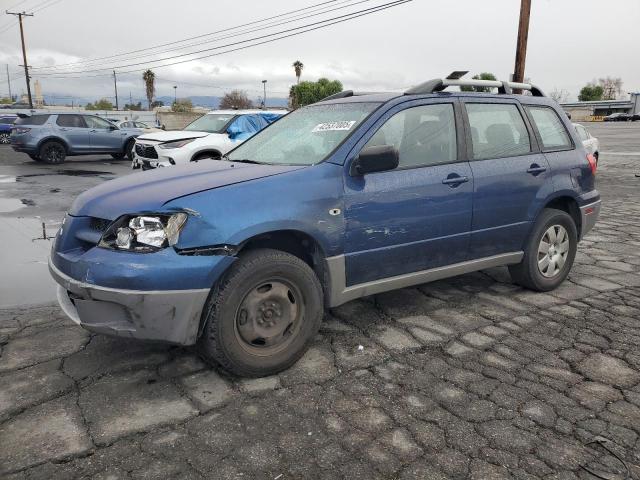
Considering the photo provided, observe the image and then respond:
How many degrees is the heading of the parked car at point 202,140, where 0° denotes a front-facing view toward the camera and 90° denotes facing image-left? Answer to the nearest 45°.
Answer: approximately 45°

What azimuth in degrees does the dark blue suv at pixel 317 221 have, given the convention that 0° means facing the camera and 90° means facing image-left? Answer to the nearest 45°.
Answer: approximately 45°

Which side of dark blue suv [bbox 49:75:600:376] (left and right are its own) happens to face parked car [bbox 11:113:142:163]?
right

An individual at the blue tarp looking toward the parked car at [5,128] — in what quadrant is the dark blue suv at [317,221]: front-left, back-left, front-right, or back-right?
back-left

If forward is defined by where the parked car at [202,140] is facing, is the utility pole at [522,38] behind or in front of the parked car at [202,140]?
behind

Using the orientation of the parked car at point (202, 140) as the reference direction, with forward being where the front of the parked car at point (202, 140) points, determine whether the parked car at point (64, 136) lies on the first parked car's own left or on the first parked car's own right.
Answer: on the first parked car's own right

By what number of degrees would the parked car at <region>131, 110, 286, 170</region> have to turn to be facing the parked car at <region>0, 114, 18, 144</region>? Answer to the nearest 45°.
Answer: approximately 90° to its right

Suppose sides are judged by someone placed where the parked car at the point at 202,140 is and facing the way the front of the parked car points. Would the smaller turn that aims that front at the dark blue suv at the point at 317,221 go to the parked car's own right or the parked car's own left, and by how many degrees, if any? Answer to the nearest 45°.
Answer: approximately 45° to the parked car's own left

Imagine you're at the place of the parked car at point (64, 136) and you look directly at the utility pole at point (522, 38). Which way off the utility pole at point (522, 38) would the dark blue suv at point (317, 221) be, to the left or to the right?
right

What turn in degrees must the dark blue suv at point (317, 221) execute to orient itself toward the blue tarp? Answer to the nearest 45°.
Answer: approximately 135° to its right

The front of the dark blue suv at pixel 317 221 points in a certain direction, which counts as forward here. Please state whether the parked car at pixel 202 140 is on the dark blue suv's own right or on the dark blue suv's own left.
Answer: on the dark blue suv's own right
